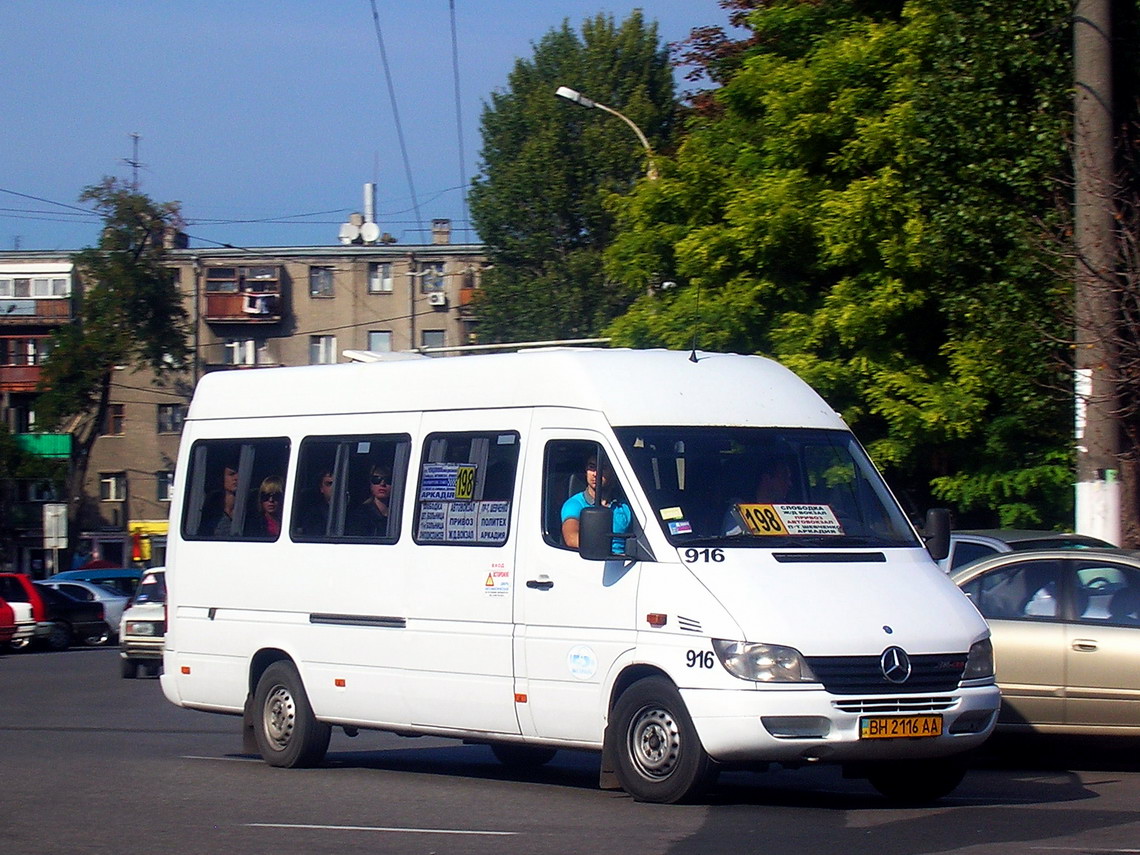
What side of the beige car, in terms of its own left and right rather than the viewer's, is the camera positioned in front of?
right

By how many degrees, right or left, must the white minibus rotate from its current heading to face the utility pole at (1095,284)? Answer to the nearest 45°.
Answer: approximately 90° to its left

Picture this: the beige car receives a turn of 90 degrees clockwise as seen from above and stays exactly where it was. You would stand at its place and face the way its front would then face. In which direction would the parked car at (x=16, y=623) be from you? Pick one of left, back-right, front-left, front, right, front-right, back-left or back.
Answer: back-right

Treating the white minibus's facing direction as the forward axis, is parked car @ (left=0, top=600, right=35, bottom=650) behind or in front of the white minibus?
behind

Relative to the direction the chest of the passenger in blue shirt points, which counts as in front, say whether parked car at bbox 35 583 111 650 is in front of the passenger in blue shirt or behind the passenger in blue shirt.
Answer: behind

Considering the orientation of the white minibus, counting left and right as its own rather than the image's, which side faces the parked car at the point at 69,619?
back

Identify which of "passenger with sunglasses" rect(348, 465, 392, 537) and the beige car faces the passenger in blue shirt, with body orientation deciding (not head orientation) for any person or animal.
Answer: the passenger with sunglasses

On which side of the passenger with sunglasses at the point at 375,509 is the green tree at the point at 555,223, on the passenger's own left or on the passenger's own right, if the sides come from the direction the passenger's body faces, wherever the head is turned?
on the passenger's own left

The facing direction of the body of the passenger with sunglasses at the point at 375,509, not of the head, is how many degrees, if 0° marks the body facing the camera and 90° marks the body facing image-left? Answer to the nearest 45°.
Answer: approximately 315°

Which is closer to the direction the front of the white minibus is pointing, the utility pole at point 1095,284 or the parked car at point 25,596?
the utility pole
